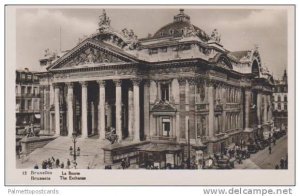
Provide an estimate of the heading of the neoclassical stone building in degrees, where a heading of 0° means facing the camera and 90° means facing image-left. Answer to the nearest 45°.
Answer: approximately 45°

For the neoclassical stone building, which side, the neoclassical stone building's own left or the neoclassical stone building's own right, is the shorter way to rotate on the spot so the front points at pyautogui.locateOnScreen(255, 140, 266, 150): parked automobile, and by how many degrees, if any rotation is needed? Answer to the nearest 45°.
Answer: approximately 135° to the neoclassical stone building's own left

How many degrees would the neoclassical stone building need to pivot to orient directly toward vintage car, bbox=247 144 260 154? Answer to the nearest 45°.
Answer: approximately 135° to its left
